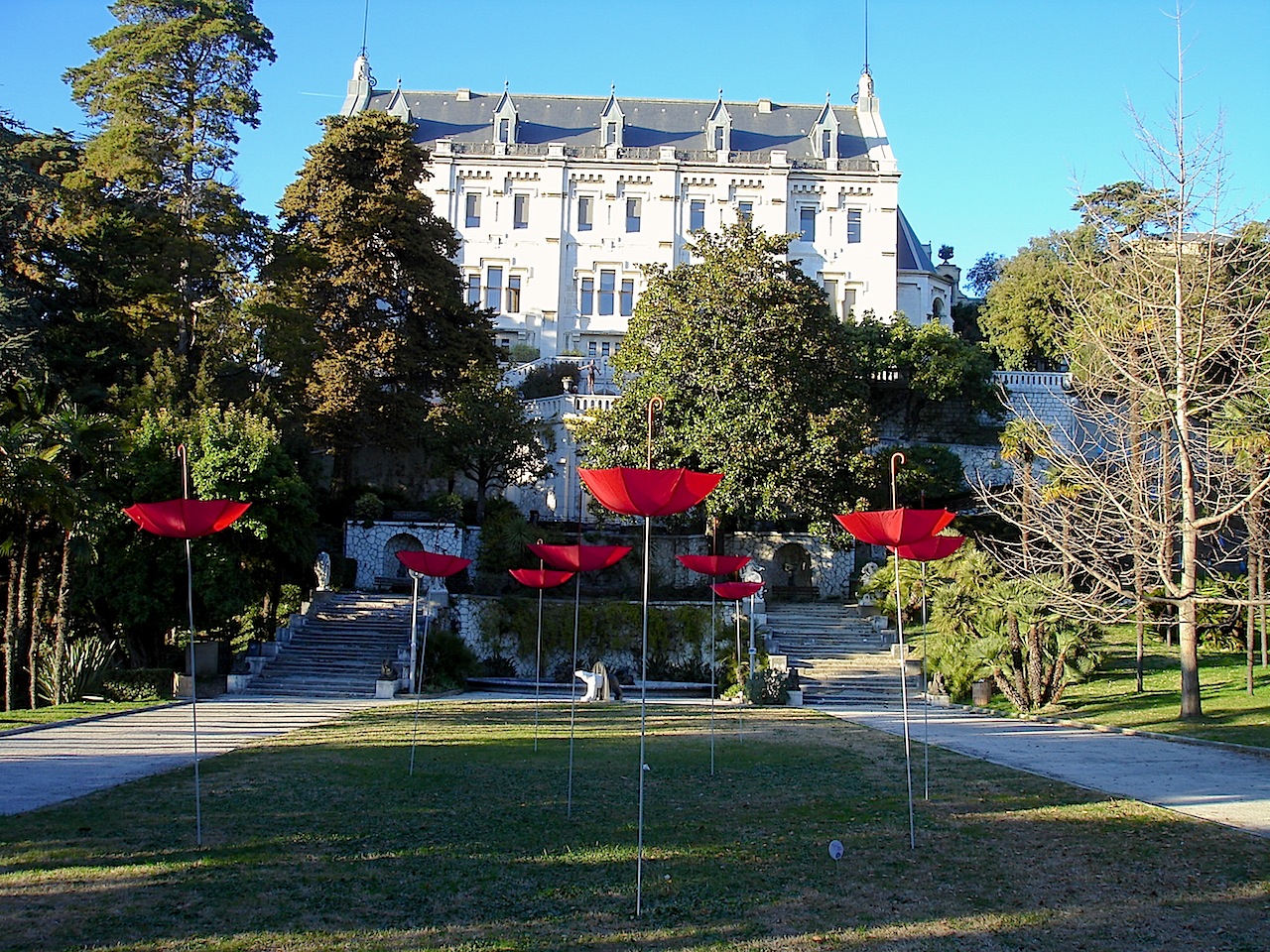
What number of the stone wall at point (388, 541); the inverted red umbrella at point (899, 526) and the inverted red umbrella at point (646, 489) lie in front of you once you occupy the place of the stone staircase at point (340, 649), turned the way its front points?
2

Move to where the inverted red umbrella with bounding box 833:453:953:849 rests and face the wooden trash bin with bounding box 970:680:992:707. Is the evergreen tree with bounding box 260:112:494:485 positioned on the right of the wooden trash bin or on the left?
left

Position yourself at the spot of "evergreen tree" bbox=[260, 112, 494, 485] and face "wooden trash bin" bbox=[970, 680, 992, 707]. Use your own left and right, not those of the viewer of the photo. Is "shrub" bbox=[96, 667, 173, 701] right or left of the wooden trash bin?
right

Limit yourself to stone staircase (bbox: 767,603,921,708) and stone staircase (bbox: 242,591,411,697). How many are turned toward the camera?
2

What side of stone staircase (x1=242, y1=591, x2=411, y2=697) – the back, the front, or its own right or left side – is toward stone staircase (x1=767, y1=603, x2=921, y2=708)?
left

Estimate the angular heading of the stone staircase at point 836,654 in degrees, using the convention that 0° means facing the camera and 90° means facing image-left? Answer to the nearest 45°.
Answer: approximately 0°

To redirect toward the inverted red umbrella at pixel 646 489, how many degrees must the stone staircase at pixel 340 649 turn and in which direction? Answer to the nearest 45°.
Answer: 0° — it already faces it

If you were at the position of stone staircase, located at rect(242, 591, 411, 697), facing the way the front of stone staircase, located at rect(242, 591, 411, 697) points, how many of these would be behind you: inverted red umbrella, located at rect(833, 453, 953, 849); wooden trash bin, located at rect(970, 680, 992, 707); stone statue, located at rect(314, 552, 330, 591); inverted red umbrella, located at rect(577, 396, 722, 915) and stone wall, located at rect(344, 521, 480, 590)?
2

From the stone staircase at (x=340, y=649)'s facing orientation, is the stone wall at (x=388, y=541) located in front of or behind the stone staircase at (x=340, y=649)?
behind

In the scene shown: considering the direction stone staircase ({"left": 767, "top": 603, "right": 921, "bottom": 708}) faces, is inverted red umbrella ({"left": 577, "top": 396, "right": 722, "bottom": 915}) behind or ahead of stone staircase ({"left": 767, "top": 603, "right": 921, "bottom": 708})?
ahead

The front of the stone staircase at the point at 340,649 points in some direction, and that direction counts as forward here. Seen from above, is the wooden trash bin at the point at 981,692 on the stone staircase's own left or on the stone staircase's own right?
on the stone staircase's own left
